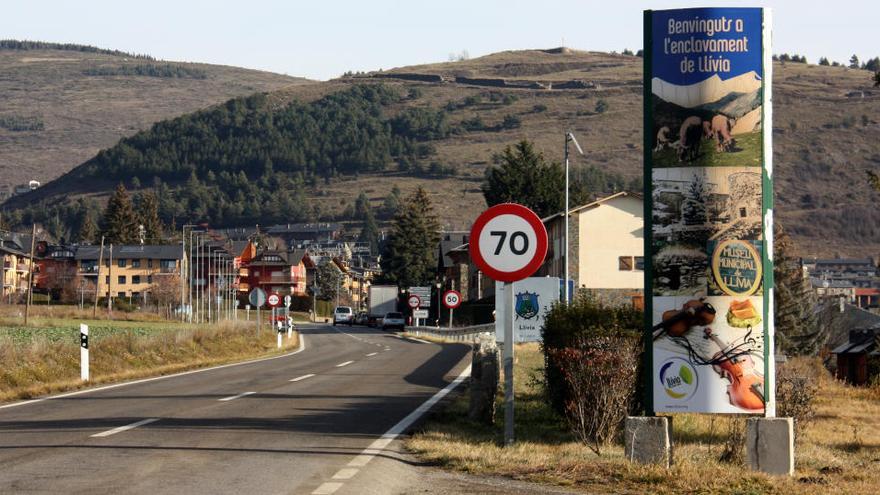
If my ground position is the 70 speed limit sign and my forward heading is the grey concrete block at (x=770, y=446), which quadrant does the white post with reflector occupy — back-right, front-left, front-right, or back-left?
back-left

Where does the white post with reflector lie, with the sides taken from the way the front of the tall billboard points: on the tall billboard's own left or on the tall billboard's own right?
on the tall billboard's own right

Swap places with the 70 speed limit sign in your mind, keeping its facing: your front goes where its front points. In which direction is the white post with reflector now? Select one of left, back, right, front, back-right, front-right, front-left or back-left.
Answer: back-right

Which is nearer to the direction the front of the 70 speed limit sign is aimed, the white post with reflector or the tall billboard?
the tall billboard

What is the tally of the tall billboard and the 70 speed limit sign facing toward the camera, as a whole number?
2

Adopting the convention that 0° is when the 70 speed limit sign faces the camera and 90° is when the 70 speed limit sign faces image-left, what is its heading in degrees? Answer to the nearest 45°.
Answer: approximately 0°

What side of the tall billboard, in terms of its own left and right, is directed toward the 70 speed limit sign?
right
